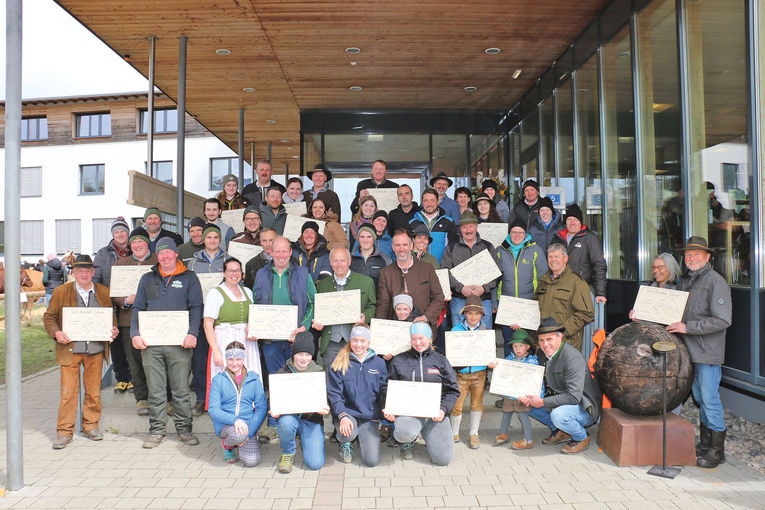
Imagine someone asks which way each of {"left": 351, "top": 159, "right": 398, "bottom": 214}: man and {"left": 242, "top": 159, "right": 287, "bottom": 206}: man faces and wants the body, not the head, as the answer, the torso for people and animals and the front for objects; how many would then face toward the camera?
2

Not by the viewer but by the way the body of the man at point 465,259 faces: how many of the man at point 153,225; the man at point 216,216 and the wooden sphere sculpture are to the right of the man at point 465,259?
2

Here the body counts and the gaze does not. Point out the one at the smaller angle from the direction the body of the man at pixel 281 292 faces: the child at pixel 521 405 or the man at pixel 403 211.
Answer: the child

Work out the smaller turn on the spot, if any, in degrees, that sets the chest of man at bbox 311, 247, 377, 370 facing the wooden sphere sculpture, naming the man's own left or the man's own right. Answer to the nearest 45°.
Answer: approximately 90° to the man's own left

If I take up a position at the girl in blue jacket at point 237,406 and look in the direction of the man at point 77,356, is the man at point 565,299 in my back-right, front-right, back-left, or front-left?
back-right
